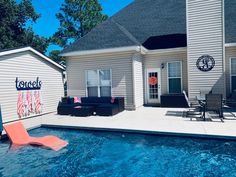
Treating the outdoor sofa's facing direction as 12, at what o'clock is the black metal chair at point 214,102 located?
The black metal chair is roughly at 10 o'clock from the outdoor sofa.

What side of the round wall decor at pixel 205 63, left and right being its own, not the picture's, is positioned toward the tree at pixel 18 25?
right

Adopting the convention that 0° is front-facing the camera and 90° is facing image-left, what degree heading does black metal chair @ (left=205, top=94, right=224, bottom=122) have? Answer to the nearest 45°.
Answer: approximately 135°

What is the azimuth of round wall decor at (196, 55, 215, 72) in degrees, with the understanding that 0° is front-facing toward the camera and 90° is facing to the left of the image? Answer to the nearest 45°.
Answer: approximately 0°

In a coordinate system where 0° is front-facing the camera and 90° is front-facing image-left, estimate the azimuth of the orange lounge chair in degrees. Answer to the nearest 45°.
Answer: approximately 315°

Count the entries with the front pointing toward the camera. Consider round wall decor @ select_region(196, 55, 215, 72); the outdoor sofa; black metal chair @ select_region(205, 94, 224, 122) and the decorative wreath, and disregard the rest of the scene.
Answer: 3

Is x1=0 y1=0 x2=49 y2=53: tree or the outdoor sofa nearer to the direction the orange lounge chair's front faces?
the outdoor sofa

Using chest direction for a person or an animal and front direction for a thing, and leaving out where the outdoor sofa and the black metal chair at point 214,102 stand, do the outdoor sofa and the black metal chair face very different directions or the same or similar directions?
very different directions

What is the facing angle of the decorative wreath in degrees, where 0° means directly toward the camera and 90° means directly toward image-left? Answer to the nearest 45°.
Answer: approximately 0°

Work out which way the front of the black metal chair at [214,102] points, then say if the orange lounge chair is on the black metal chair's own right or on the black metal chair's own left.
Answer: on the black metal chair's own left

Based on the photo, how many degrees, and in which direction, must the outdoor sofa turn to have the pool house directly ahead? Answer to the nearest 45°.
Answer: approximately 90° to its right
